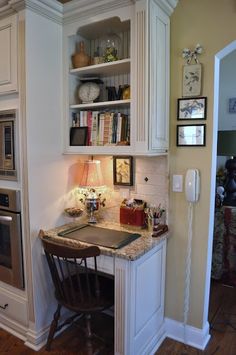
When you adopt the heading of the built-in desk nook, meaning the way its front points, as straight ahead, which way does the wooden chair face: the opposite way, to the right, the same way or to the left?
the opposite way

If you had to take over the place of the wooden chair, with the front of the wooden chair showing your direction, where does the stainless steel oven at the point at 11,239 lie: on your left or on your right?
on your left

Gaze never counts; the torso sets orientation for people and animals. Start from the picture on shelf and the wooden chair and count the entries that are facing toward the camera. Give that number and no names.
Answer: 1

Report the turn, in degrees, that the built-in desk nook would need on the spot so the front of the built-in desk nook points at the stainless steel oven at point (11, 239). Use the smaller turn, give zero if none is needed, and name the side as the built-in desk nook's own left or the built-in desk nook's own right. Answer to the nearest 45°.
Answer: approximately 45° to the built-in desk nook's own right

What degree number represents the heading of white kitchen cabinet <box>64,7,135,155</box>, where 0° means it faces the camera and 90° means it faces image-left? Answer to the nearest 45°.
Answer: approximately 45°

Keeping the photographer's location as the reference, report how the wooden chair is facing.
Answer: facing away from the viewer and to the right of the viewer
